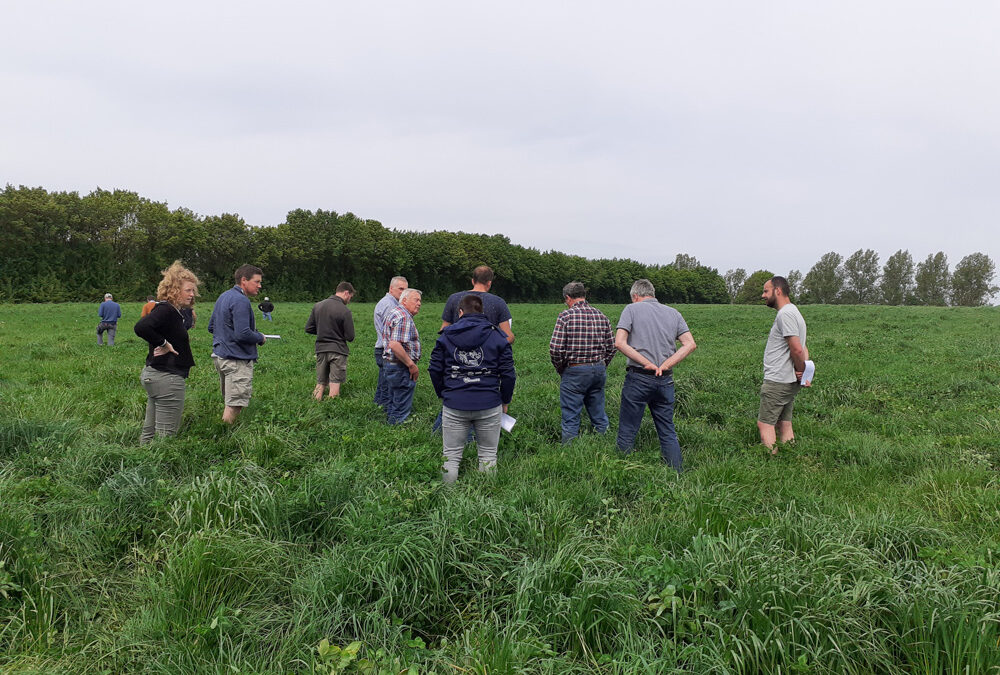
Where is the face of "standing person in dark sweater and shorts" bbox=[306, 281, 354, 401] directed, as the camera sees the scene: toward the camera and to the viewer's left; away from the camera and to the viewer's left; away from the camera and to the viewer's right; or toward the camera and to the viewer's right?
away from the camera and to the viewer's right

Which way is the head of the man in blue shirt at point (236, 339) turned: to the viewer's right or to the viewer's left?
to the viewer's right

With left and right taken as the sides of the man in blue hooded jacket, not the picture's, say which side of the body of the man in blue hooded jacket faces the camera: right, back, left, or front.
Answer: back

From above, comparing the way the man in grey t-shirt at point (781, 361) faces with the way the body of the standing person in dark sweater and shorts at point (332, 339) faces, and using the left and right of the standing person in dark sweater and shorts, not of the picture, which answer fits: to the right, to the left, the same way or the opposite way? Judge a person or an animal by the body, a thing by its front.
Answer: to the left

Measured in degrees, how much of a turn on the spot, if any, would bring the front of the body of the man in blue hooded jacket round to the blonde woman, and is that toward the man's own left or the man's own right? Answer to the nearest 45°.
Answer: approximately 90° to the man's own left

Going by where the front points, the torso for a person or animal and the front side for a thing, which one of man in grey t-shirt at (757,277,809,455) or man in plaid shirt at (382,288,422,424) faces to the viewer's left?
the man in grey t-shirt

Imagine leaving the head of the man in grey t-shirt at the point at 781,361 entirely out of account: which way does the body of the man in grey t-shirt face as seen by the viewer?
to the viewer's left

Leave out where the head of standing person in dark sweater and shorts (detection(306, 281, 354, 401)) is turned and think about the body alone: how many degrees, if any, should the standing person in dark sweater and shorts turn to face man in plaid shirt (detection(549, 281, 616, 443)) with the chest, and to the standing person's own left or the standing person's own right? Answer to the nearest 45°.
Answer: approximately 90° to the standing person's own right

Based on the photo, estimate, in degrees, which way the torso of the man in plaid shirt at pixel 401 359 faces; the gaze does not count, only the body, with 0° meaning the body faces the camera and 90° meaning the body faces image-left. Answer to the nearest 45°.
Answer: approximately 270°

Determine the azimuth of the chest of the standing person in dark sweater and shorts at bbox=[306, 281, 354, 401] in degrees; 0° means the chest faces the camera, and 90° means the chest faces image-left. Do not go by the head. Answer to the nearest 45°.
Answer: approximately 225°
